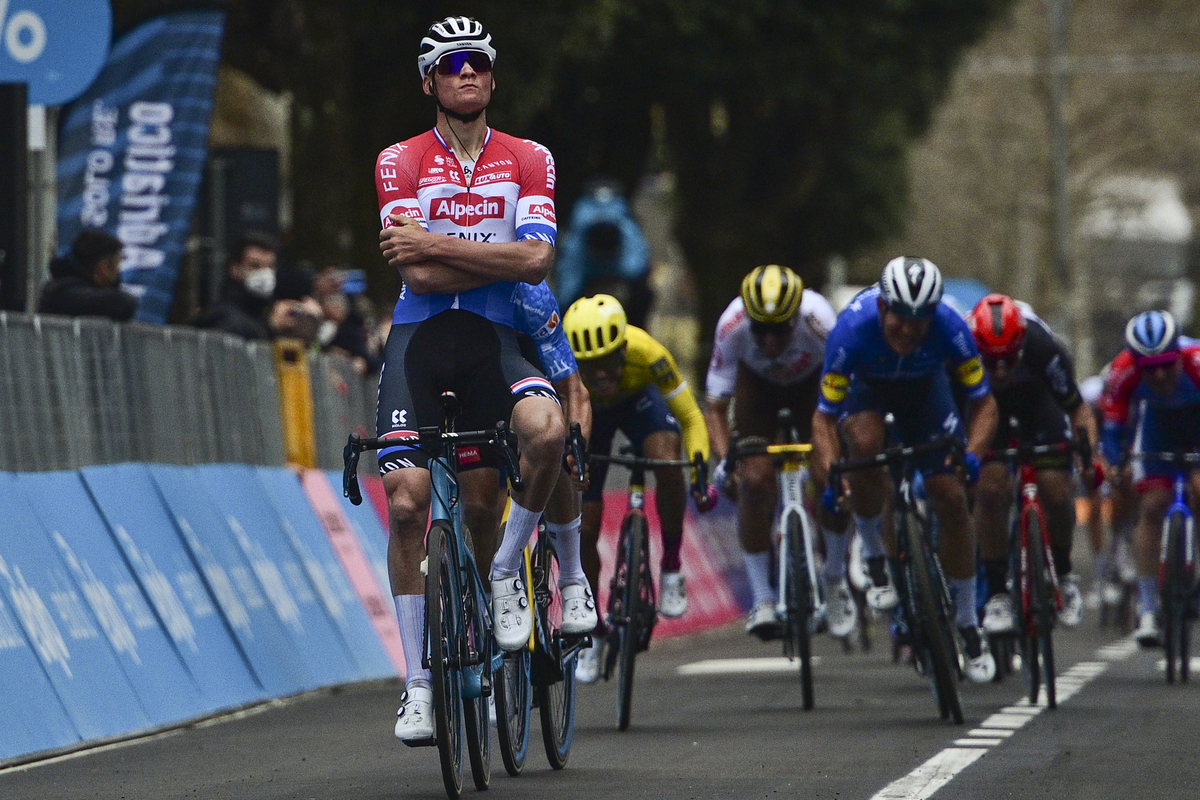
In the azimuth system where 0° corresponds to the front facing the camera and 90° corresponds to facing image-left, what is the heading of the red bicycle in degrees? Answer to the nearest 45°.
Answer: approximately 0°

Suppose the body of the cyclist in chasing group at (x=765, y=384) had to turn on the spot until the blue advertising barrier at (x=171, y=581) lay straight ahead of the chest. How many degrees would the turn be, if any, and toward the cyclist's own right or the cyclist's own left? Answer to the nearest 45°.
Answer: approximately 45° to the cyclist's own right

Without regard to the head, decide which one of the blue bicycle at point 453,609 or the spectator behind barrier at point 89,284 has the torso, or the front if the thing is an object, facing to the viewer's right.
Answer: the spectator behind barrier

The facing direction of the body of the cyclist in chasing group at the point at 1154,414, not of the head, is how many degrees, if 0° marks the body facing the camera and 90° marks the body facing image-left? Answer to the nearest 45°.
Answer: approximately 0°

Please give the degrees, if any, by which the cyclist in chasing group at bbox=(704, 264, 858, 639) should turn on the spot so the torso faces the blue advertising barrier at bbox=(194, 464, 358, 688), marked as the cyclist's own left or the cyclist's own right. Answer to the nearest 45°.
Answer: approximately 90° to the cyclist's own right

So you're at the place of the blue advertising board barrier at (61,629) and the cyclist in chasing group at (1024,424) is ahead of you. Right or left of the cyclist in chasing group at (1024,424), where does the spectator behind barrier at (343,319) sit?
left

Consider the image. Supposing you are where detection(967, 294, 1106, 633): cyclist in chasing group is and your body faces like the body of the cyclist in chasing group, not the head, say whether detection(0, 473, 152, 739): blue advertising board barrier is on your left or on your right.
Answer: on your right

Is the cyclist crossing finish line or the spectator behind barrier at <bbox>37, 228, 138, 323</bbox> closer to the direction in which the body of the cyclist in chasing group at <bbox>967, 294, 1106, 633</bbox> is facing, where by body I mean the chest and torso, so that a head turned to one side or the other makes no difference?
the cyclist crossing finish line
